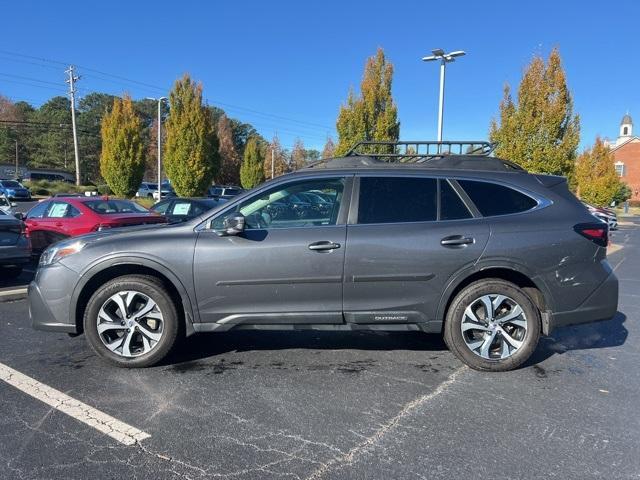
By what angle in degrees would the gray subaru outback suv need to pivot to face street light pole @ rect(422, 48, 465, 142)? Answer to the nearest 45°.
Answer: approximately 90° to its right

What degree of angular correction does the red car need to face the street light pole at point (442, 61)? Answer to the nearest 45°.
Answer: approximately 135° to its right

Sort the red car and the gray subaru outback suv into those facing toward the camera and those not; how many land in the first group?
0

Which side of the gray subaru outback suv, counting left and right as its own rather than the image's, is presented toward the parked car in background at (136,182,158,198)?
right

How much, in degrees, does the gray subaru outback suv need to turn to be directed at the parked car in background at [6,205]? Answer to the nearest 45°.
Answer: approximately 45° to its right

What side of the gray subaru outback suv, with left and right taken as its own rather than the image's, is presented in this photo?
left

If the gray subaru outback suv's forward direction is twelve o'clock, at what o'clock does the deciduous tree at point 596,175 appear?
The deciduous tree is roughly at 4 o'clock from the gray subaru outback suv.

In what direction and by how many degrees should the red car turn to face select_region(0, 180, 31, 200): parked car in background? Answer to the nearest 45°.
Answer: approximately 45° to its right

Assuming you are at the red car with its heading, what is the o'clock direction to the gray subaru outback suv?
The gray subaru outback suv is roughly at 7 o'clock from the red car.

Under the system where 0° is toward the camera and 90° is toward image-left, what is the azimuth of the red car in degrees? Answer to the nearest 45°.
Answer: approximately 135°

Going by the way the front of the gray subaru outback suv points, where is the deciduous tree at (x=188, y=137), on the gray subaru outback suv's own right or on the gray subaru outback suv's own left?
on the gray subaru outback suv's own right

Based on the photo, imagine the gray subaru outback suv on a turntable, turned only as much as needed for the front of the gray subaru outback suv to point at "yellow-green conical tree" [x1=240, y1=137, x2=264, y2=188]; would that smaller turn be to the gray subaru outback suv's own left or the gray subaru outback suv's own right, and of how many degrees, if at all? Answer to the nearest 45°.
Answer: approximately 90° to the gray subaru outback suv's own right
